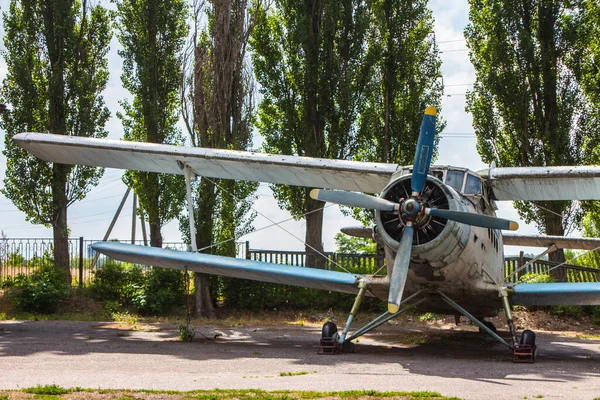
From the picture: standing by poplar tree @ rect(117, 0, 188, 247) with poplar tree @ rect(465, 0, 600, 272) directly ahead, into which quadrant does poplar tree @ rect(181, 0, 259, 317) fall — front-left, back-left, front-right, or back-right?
front-right

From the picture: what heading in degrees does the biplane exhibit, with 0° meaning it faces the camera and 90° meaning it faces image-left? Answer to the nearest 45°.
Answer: approximately 45°

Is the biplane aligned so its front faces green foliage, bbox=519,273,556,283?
no

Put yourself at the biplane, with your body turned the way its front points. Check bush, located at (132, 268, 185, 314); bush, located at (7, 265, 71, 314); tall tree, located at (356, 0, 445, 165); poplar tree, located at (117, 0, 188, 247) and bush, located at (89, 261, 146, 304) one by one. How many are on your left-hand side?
0

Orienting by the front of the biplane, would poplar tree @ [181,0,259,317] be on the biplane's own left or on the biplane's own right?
on the biplane's own right

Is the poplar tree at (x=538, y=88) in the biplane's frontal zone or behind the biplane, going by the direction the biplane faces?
behind

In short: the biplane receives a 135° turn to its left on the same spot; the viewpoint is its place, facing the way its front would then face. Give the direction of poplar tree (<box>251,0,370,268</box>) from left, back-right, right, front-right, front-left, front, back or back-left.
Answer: left

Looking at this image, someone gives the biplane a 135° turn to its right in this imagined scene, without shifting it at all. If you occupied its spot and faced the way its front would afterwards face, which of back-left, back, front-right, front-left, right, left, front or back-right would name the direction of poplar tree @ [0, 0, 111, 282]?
front-left

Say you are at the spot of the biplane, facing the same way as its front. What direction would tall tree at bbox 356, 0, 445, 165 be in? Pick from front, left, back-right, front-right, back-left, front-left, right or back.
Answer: back-right

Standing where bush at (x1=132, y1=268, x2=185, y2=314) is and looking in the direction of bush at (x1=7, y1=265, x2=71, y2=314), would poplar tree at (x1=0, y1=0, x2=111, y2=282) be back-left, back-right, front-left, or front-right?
front-right

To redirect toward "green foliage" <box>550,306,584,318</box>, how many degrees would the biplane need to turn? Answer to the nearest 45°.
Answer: approximately 180°

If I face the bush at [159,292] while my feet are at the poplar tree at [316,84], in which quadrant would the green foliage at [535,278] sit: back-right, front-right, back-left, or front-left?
back-left

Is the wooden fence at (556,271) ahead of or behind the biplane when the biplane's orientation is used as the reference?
behind

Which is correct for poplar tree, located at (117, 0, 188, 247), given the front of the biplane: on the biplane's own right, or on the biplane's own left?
on the biplane's own right
